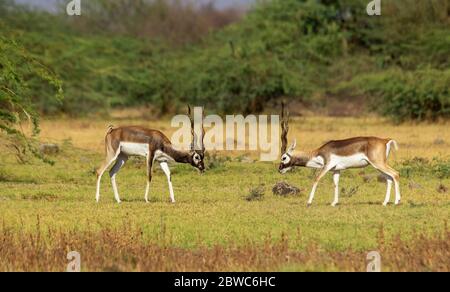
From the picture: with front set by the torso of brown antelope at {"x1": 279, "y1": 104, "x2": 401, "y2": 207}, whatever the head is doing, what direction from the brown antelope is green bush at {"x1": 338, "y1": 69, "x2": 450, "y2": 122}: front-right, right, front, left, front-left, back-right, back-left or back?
right

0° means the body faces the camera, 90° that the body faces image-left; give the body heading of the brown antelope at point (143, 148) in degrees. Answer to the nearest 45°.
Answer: approximately 270°

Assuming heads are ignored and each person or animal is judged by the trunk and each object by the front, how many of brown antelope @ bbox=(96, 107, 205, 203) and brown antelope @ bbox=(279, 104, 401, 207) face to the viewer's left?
1

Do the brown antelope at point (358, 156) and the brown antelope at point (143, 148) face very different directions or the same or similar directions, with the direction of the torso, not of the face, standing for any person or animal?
very different directions

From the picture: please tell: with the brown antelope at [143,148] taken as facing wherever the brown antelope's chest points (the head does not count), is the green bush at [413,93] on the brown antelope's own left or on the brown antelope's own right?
on the brown antelope's own left

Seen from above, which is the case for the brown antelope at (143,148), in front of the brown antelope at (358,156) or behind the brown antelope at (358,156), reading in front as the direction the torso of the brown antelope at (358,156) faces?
in front

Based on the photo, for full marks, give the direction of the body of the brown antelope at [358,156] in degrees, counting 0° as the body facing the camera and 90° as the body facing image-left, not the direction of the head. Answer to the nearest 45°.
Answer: approximately 90°

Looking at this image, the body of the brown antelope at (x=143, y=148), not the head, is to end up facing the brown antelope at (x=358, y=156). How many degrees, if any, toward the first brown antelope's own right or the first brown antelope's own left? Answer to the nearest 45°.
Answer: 0° — it already faces it

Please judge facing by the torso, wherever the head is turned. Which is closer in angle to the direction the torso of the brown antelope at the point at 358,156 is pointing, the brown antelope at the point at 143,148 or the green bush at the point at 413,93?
the brown antelope
